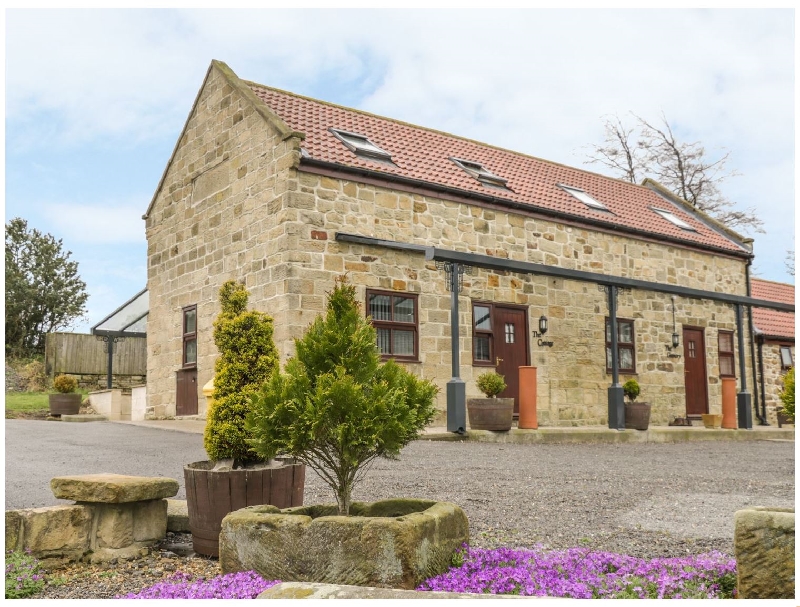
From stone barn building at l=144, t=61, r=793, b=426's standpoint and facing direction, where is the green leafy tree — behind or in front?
behind

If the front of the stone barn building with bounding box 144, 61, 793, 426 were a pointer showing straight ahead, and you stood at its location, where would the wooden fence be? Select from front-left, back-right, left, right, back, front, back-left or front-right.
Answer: back

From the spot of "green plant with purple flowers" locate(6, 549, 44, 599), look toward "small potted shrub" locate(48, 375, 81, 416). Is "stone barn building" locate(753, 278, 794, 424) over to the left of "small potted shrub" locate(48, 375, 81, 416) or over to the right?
right

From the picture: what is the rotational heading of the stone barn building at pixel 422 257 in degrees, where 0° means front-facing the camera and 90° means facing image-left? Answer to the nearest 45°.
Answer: approximately 315°

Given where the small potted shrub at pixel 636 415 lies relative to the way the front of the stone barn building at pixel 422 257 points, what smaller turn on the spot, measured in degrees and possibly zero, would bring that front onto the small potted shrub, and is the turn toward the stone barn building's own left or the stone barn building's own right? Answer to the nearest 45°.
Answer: approximately 45° to the stone barn building's own left

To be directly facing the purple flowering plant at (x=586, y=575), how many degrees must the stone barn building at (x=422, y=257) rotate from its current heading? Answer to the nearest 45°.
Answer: approximately 45° to its right

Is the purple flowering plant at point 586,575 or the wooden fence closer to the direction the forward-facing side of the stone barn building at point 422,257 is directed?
the purple flowering plant

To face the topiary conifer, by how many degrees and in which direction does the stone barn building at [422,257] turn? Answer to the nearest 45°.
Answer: approximately 45° to its right

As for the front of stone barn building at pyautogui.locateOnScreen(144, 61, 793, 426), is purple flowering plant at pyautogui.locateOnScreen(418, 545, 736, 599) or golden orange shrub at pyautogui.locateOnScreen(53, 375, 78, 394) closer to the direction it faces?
the purple flowering plant
